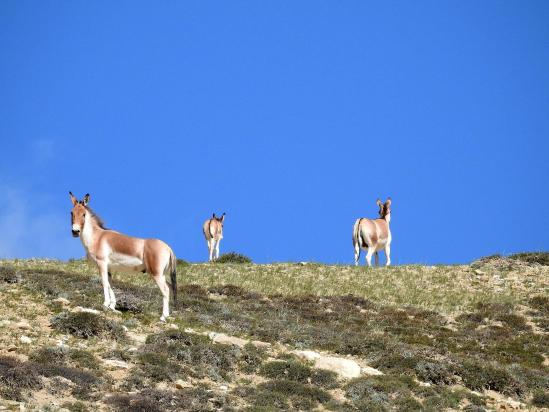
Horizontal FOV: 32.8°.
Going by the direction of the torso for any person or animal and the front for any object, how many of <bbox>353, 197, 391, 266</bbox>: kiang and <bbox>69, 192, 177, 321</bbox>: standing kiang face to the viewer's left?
1

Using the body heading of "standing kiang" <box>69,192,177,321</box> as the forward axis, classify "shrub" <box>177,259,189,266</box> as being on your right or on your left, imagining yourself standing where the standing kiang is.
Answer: on your right

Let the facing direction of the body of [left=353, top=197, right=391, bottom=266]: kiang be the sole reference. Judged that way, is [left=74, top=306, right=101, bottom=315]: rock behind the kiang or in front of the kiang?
behind

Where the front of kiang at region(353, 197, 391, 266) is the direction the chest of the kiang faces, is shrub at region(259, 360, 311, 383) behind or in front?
behind

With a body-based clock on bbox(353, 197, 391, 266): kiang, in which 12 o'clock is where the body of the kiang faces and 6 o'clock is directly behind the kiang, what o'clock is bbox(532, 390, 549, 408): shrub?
The shrub is roughly at 4 o'clock from the kiang.

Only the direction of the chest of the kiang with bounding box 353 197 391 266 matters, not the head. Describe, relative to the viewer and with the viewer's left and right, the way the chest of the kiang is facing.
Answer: facing away from the viewer and to the right of the viewer

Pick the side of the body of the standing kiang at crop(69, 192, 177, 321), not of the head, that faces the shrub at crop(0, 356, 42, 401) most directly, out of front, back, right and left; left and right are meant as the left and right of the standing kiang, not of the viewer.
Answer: left

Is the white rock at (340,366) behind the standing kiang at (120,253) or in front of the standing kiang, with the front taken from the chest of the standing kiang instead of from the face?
behind

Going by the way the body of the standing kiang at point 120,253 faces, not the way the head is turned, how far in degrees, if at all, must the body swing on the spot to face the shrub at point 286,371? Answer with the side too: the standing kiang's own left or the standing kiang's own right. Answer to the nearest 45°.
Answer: approximately 135° to the standing kiang's own left

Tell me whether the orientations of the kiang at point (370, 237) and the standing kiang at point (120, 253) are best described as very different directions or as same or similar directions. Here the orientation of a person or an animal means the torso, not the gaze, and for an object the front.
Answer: very different directions

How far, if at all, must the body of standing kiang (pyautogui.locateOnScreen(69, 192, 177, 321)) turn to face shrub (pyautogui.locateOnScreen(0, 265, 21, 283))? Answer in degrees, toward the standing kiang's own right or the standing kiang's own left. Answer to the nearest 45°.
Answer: approximately 45° to the standing kiang's own right

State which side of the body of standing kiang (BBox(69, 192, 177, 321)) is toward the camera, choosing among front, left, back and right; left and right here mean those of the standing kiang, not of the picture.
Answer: left

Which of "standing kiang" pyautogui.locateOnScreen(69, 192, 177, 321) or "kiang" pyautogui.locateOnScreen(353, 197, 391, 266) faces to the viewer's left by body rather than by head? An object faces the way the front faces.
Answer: the standing kiang
